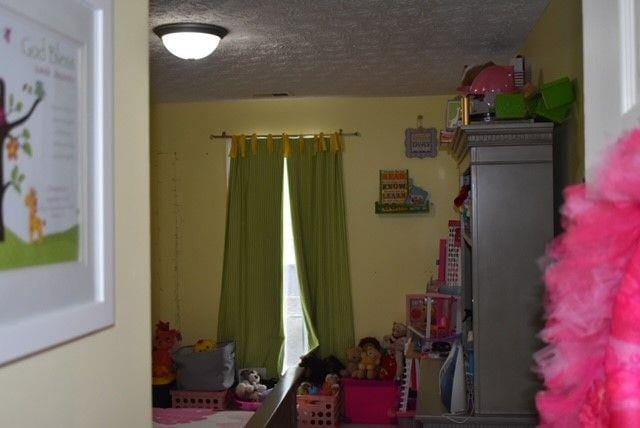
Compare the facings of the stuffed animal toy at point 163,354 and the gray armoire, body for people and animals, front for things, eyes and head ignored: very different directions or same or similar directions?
very different directions

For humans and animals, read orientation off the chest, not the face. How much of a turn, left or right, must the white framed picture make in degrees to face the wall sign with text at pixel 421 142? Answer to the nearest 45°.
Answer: approximately 90° to its left

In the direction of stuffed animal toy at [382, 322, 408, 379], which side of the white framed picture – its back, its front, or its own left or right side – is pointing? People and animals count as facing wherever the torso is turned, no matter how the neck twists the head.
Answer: left

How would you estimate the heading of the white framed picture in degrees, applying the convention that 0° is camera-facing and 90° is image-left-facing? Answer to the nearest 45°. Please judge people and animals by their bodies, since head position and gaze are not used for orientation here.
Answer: approximately 315°

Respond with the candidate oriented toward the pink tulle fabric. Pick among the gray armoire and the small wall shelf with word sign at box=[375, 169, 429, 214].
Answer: the small wall shelf with word sign

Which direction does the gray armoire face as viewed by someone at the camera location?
facing to the left of the viewer
